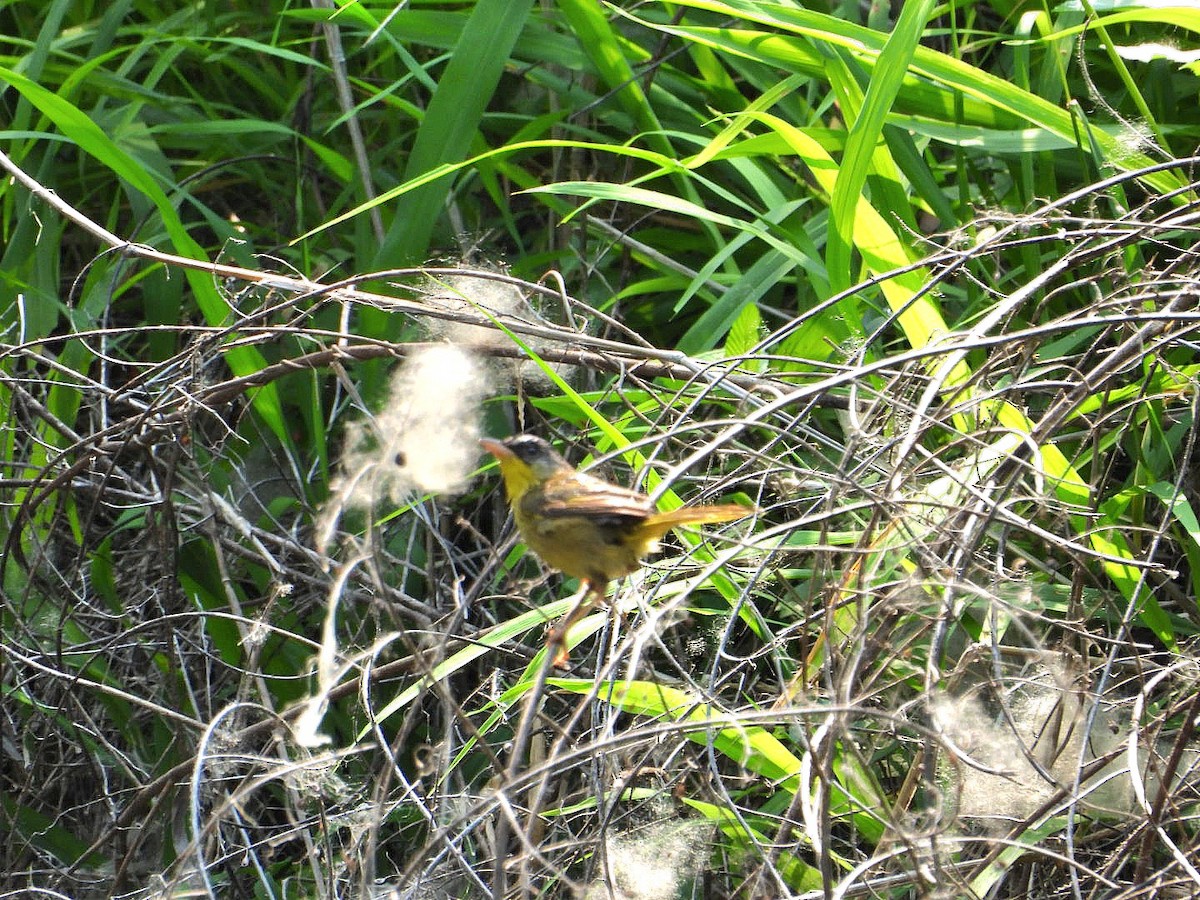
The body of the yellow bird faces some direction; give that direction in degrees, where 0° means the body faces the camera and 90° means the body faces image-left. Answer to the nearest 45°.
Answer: approximately 90°
